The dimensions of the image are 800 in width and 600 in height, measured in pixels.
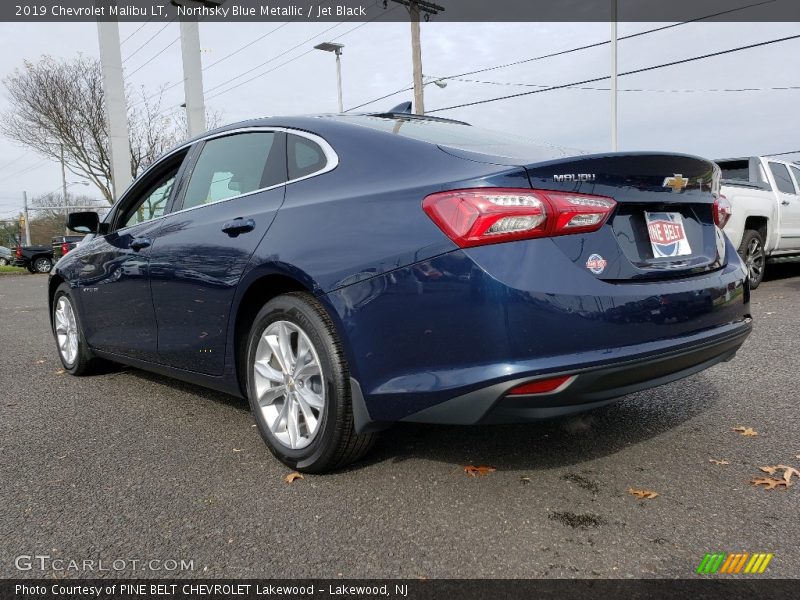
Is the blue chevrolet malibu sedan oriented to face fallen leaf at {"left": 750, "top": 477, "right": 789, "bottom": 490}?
no

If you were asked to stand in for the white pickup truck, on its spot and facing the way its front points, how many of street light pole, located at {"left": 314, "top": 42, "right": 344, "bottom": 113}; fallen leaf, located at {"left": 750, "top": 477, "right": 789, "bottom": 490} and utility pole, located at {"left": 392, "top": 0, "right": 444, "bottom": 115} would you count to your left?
2

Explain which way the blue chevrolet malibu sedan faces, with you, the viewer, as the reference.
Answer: facing away from the viewer and to the left of the viewer

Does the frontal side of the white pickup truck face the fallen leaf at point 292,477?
no

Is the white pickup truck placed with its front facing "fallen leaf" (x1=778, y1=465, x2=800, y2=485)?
no

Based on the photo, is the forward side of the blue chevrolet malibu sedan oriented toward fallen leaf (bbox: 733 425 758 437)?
no

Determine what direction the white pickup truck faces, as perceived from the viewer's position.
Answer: facing away from the viewer and to the right of the viewer

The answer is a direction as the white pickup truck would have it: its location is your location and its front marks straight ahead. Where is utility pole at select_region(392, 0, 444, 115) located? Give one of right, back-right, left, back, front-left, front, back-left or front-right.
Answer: left

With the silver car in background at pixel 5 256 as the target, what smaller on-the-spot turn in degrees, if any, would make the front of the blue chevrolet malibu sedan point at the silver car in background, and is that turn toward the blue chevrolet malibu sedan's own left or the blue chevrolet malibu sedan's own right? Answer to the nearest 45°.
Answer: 0° — it already faces it

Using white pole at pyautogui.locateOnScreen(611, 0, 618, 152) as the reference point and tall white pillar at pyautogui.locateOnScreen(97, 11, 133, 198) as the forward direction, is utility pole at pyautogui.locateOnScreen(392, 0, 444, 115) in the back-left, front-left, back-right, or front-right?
front-right

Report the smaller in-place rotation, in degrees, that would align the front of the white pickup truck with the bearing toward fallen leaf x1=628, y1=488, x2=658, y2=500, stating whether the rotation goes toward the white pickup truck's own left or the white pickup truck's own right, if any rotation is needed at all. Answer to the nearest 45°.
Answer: approximately 135° to the white pickup truck's own right

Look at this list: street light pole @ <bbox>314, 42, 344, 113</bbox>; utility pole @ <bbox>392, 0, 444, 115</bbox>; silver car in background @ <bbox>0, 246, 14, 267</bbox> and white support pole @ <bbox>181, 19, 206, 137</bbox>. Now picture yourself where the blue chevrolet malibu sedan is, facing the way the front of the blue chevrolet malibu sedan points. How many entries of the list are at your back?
0

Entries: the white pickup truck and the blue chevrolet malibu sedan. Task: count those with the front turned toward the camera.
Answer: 0
